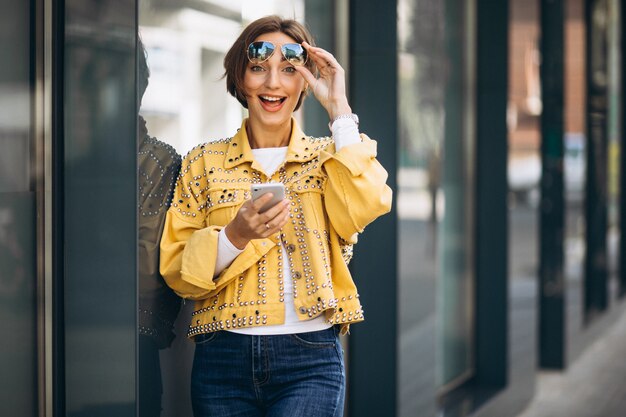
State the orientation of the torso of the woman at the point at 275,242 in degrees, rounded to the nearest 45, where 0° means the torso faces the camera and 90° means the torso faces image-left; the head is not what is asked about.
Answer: approximately 0°
